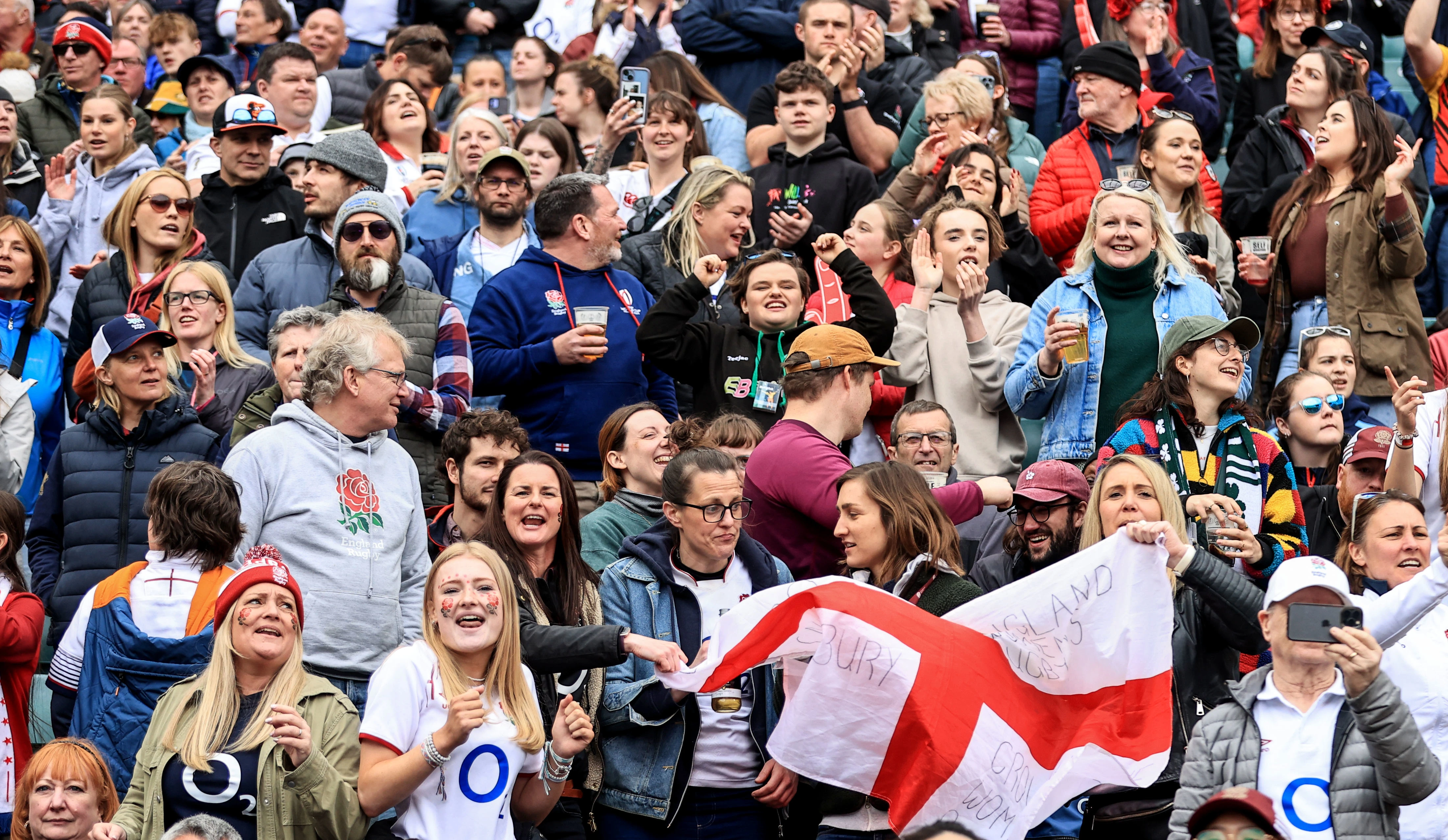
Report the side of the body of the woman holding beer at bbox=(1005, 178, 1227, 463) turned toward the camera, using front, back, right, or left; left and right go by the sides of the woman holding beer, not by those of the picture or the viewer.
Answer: front

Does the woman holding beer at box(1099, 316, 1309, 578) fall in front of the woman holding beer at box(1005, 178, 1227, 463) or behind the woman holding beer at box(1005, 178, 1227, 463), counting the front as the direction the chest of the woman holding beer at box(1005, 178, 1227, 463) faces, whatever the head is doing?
in front

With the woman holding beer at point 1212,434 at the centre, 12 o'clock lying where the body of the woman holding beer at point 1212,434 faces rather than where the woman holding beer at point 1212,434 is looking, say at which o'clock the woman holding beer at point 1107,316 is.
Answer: the woman holding beer at point 1107,316 is roughly at 5 o'clock from the woman holding beer at point 1212,434.

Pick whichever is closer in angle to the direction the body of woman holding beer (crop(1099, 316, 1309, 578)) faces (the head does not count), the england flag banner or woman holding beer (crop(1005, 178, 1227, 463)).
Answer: the england flag banner

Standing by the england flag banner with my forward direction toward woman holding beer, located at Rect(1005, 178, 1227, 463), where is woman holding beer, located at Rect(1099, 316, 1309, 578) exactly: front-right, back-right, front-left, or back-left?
front-right

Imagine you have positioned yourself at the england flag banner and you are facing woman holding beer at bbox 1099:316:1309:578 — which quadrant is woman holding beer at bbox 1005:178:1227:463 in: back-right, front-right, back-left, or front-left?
front-left

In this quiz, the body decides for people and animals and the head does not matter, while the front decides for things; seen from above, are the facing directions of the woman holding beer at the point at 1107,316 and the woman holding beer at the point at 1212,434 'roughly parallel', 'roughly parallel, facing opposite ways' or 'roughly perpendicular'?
roughly parallel

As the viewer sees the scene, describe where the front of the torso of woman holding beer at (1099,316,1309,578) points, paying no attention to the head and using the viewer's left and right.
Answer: facing the viewer

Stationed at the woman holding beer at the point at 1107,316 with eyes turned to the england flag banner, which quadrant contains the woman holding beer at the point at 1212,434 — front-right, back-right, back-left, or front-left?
front-left

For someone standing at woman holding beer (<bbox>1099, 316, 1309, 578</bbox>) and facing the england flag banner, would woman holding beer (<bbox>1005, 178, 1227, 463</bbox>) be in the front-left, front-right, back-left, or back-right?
back-right

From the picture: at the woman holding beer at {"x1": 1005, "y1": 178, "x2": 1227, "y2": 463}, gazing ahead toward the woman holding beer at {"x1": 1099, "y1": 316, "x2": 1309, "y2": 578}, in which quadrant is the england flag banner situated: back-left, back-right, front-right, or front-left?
front-right

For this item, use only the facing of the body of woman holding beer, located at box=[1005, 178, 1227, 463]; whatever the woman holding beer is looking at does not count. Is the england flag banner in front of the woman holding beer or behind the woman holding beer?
in front

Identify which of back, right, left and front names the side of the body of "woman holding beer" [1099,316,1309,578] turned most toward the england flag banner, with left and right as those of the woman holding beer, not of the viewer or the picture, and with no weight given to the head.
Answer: front

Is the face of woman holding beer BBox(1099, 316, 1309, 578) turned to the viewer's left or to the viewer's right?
to the viewer's right

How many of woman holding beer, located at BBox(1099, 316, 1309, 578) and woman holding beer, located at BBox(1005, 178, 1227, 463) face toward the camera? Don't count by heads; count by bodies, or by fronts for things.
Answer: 2
